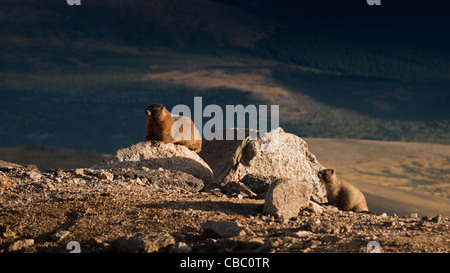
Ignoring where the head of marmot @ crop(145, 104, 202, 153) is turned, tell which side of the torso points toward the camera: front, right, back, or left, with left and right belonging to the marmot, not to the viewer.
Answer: left

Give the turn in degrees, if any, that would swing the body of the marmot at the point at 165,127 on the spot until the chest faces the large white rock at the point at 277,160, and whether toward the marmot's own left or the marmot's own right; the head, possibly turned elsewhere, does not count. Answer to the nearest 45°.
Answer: approximately 180°

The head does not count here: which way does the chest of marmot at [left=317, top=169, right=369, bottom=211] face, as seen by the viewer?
to the viewer's left

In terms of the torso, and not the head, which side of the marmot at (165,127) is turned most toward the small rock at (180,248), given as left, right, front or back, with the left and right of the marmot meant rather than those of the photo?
left

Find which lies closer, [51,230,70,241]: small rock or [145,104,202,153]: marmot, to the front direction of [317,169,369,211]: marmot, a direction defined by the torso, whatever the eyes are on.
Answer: the marmot

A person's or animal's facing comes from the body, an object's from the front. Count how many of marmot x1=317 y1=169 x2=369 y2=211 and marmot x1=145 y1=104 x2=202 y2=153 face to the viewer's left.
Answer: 2

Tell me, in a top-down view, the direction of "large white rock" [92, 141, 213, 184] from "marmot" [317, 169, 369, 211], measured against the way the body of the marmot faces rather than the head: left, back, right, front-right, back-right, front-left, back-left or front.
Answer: front

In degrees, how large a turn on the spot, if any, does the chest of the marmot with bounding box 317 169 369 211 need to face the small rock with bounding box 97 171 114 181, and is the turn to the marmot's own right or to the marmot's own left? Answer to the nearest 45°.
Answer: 0° — it already faces it

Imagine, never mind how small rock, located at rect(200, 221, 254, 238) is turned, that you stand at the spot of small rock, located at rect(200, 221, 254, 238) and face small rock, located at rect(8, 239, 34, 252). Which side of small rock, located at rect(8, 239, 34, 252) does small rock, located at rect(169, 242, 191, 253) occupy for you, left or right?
left

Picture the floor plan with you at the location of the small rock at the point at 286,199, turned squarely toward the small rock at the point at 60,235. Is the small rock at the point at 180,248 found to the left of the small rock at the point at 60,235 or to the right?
left

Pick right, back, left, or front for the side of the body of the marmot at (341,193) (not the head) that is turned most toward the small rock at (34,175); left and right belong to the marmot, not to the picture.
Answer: front

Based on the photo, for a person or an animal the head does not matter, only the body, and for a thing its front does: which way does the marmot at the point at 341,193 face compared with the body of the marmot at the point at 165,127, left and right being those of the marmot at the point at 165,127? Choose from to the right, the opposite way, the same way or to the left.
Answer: the same way
